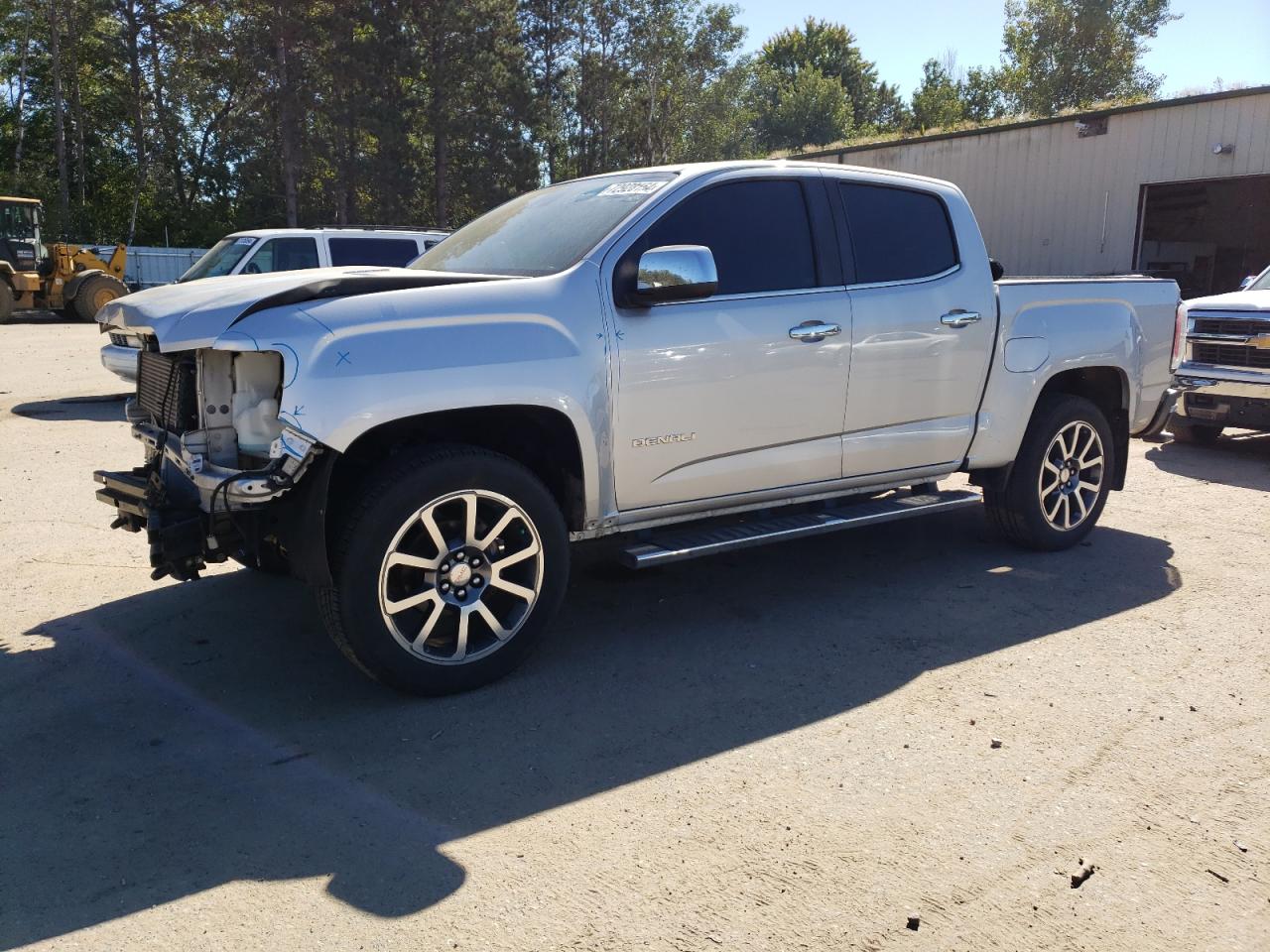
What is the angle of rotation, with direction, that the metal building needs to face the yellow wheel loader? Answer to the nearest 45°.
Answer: approximately 45° to its right

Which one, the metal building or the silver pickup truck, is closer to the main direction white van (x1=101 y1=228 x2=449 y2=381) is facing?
the silver pickup truck

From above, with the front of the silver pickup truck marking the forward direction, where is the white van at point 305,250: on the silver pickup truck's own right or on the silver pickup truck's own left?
on the silver pickup truck's own right

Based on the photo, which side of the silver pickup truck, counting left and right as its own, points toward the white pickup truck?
back

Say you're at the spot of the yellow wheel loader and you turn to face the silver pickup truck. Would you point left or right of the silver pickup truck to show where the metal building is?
left

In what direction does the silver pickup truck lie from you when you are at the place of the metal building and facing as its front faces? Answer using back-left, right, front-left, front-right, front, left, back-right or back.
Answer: front-left

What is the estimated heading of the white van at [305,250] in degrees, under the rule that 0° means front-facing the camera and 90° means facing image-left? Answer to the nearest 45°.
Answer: approximately 45°

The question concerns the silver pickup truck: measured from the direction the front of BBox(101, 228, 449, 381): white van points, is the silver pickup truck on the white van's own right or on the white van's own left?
on the white van's own left

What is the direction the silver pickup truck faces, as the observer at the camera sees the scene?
facing the viewer and to the left of the viewer

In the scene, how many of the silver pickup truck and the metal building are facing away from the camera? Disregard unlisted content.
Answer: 0

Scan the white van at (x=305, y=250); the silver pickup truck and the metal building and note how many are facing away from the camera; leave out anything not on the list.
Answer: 0

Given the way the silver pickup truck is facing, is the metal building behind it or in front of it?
behind
